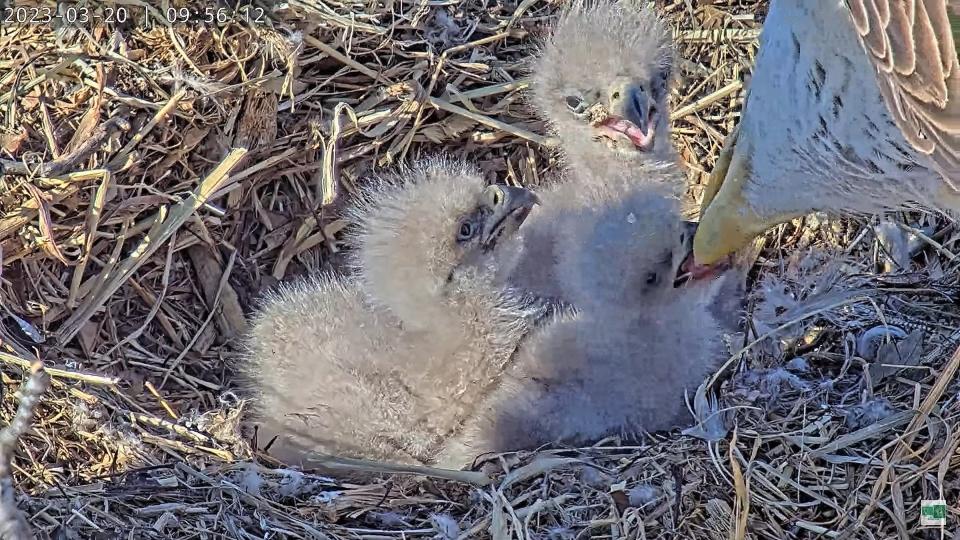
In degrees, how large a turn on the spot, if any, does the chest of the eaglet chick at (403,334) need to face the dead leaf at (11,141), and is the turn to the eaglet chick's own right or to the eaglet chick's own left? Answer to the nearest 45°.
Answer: approximately 135° to the eaglet chick's own left

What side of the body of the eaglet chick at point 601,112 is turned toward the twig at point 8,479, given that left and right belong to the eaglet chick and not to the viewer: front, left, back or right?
right

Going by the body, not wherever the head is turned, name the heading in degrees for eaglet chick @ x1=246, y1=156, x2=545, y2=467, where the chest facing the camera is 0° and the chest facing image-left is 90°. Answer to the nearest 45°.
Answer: approximately 270°

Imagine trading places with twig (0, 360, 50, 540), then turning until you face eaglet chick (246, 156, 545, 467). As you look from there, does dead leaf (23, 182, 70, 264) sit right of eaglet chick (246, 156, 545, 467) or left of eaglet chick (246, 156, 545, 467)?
left

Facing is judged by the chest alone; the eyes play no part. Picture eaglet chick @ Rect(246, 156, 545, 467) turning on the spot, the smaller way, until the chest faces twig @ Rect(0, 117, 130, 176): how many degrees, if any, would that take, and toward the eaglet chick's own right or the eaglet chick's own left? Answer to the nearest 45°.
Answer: approximately 135° to the eaglet chick's own left

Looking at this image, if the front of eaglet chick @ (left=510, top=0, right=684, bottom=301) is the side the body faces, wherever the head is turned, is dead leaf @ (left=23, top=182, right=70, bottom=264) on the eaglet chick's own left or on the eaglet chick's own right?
on the eaglet chick's own right

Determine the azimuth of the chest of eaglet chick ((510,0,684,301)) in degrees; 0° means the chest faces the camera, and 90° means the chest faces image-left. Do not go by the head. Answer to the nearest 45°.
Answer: approximately 315°

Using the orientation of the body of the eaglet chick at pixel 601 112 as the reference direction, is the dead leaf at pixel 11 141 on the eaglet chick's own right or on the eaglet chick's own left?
on the eaglet chick's own right

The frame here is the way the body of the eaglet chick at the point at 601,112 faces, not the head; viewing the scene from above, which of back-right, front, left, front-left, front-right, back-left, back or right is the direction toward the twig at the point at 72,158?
back-right

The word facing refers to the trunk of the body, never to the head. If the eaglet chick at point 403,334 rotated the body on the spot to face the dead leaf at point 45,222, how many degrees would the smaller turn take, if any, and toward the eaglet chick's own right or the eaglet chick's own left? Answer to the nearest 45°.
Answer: approximately 135° to the eaglet chick's own left

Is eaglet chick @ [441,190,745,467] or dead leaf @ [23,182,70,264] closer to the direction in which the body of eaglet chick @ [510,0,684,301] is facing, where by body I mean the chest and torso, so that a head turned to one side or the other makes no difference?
the eaglet chick

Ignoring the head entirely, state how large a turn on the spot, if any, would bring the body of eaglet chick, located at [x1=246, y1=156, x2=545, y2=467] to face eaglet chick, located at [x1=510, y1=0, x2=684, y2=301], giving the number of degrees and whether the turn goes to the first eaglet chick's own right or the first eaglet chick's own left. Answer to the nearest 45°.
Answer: approximately 45° to the first eaglet chick's own left
